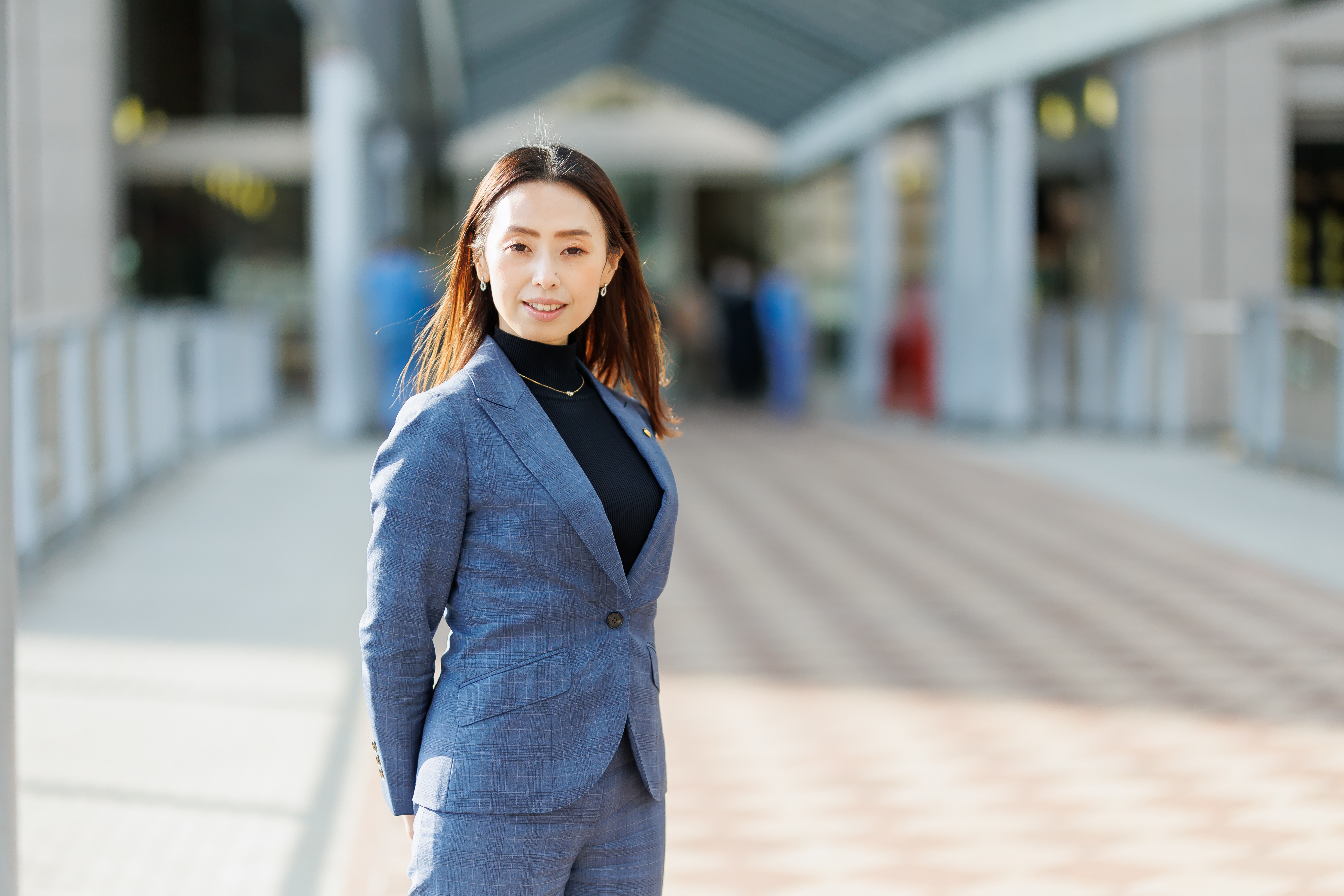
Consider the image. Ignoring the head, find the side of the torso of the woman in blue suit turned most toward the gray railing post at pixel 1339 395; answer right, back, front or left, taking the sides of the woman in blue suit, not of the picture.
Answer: left

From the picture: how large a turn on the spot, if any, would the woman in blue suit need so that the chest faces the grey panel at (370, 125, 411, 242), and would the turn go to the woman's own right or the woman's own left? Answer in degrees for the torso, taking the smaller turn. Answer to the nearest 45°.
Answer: approximately 135° to the woman's own left

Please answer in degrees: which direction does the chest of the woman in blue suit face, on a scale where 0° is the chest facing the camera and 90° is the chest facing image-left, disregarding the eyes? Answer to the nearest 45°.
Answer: approximately 315°

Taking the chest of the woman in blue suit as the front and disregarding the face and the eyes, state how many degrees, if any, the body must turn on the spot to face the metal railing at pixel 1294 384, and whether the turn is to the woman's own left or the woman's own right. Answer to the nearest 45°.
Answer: approximately 90° to the woman's own left

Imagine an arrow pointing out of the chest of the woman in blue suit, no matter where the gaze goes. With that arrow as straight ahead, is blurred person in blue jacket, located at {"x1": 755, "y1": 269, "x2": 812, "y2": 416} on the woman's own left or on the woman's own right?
on the woman's own left

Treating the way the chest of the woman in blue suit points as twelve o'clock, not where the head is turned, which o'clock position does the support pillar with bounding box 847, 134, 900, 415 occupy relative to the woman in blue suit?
The support pillar is roughly at 8 o'clock from the woman in blue suit.

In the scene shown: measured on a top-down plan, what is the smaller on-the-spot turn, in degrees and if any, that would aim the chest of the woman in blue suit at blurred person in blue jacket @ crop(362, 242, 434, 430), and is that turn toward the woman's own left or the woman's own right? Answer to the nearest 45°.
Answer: approximately 135° to the woman's own left

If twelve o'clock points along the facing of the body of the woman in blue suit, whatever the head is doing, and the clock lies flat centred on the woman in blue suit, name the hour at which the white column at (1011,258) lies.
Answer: The white column is roughly at 8 o'clock from the woman in blue suit.
